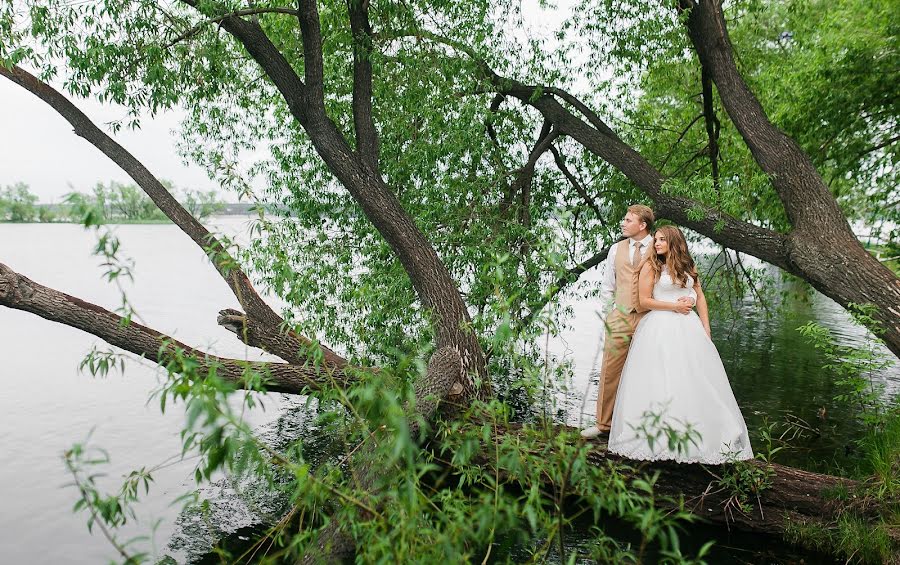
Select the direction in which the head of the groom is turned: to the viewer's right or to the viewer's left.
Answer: to the viewer's left

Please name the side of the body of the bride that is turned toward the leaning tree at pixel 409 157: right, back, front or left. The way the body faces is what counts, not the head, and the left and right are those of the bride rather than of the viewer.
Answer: right

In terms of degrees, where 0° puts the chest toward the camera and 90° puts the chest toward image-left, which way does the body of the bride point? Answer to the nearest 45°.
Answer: approximately 0°
